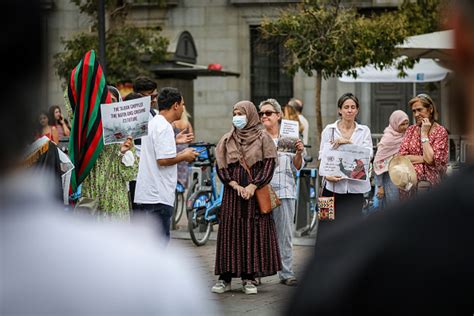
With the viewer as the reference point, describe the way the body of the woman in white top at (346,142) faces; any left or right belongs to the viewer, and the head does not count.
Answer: facing the viewer

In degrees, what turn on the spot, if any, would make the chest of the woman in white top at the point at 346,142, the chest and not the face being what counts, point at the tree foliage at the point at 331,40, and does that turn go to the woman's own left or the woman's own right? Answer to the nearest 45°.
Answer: approximately 180°

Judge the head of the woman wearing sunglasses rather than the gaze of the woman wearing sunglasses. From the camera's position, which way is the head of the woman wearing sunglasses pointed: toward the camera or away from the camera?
toward the camera

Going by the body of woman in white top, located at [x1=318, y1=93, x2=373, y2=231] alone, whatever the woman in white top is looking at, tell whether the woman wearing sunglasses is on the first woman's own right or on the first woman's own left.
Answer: on the first woman's own right

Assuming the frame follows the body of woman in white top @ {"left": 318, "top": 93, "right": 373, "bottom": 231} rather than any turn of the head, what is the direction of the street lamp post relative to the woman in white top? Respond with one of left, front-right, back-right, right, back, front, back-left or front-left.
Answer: back-right

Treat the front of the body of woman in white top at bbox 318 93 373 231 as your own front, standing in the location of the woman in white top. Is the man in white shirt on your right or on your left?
on your right

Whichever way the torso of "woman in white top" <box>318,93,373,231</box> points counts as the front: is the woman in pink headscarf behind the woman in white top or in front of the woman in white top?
behind

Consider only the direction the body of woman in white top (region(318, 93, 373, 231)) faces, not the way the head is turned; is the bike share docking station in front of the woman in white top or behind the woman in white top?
behind

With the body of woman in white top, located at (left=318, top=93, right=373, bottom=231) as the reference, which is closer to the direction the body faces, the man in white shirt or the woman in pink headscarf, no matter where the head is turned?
the man in white shirt

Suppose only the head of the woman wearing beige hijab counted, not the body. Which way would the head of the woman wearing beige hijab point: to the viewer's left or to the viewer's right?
to the viewer's left

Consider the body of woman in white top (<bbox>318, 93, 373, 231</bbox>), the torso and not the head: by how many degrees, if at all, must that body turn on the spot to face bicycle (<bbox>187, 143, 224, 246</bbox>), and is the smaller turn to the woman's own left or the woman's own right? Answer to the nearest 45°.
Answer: approximately 135° to the woman's own right
